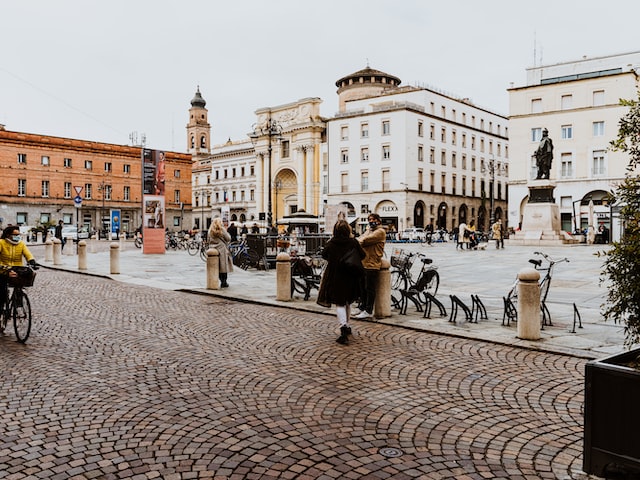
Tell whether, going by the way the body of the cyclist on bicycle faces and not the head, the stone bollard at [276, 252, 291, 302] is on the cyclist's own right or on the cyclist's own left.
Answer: on the cyclist's own left

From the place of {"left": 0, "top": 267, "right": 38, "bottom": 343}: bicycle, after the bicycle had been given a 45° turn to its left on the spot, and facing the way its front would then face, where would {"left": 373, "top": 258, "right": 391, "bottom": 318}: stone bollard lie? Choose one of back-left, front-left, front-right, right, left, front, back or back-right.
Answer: front

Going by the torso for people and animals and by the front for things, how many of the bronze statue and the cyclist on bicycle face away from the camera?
0

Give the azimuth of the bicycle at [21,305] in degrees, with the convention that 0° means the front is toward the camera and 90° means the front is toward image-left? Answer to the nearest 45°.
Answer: approximately 315°

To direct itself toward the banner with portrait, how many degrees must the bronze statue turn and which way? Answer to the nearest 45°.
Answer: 0° — it already faces it

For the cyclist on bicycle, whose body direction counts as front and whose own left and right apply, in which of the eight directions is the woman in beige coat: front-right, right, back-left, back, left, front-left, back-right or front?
left

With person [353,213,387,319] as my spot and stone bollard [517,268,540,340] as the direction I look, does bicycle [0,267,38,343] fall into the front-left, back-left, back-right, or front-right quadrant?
back-right

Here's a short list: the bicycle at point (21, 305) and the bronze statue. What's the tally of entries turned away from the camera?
0

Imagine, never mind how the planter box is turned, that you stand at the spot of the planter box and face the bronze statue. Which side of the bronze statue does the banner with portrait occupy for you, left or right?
left

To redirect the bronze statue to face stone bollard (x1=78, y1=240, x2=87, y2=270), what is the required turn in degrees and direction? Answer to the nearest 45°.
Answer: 0° — it already faces it
